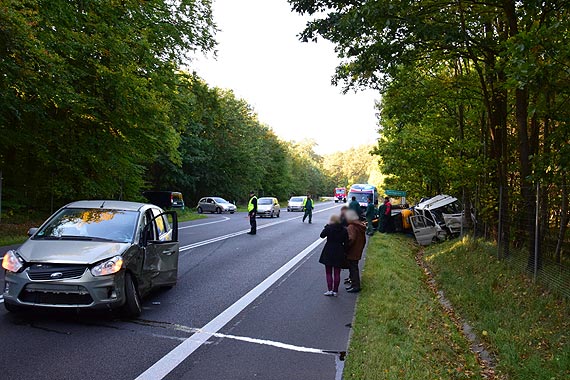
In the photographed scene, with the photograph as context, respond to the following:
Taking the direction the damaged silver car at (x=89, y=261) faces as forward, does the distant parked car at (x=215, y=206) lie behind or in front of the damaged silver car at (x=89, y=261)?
behind

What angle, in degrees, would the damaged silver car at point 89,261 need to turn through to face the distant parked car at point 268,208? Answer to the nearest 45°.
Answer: approximately 180°

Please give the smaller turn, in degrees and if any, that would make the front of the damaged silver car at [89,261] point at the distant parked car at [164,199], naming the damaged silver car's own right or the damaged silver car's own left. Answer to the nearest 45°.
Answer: approximately 135° to the damaged silver car's own right

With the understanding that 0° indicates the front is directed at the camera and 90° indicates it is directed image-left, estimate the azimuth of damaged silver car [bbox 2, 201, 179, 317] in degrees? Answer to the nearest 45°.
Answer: approximately 45°

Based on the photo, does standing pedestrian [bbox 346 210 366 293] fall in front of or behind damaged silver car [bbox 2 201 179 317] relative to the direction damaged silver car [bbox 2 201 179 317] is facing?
behind

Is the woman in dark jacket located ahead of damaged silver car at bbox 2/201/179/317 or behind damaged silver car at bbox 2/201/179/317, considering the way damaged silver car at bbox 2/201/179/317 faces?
behind

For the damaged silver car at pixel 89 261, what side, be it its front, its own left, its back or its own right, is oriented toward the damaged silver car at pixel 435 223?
back

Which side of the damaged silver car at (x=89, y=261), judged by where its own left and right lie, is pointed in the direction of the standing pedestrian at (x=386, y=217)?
back

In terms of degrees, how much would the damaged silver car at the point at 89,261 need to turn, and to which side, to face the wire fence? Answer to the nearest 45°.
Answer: approximately 135° to its left
